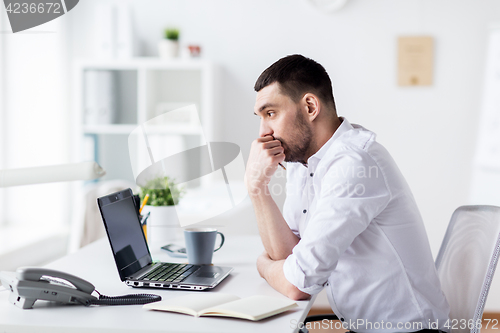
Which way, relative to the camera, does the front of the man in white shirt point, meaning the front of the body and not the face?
to the viewer's left

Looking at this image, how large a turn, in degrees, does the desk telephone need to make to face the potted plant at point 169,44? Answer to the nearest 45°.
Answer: approximately 90° to its left

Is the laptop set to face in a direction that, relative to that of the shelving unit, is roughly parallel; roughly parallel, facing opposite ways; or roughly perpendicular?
roughly perpendicular

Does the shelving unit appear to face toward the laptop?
yes

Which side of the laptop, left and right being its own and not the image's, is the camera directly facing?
right

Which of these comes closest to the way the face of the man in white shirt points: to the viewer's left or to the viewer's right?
to the viewer's left

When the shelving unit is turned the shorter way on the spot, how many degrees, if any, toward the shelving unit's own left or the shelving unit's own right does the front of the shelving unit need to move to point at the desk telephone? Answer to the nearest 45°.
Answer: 0° — it already faces it

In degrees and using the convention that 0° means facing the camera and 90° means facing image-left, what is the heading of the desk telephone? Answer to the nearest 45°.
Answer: approximately 270°

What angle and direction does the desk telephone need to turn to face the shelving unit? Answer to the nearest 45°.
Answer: approximately 90° to its left
